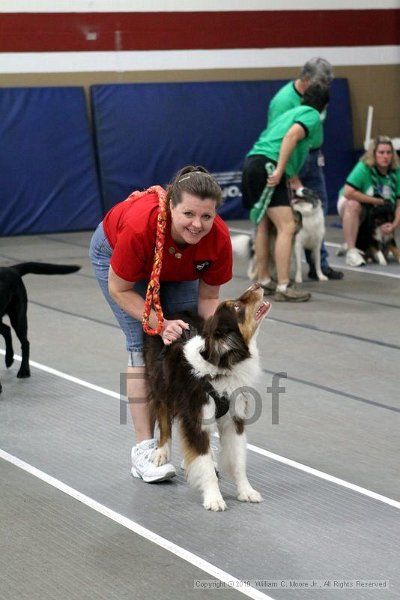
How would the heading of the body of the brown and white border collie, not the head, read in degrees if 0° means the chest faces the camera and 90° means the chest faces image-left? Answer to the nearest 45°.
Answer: approximately 315°

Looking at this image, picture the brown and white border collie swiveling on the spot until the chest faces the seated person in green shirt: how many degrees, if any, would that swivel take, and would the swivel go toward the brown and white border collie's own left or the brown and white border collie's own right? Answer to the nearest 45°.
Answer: approximately 135° to the brown and white border collie's own left

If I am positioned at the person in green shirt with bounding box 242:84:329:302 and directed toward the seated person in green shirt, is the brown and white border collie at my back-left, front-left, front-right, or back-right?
back-right

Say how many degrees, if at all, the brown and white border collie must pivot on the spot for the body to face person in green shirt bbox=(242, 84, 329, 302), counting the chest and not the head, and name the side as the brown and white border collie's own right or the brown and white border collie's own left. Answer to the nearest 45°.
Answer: approximately 135° to the brown and white border collie's own left

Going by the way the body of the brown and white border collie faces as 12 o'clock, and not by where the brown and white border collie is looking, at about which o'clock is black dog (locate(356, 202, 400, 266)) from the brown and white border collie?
The black dog is roughly at 8 o'clock from the brown and white border collie.
